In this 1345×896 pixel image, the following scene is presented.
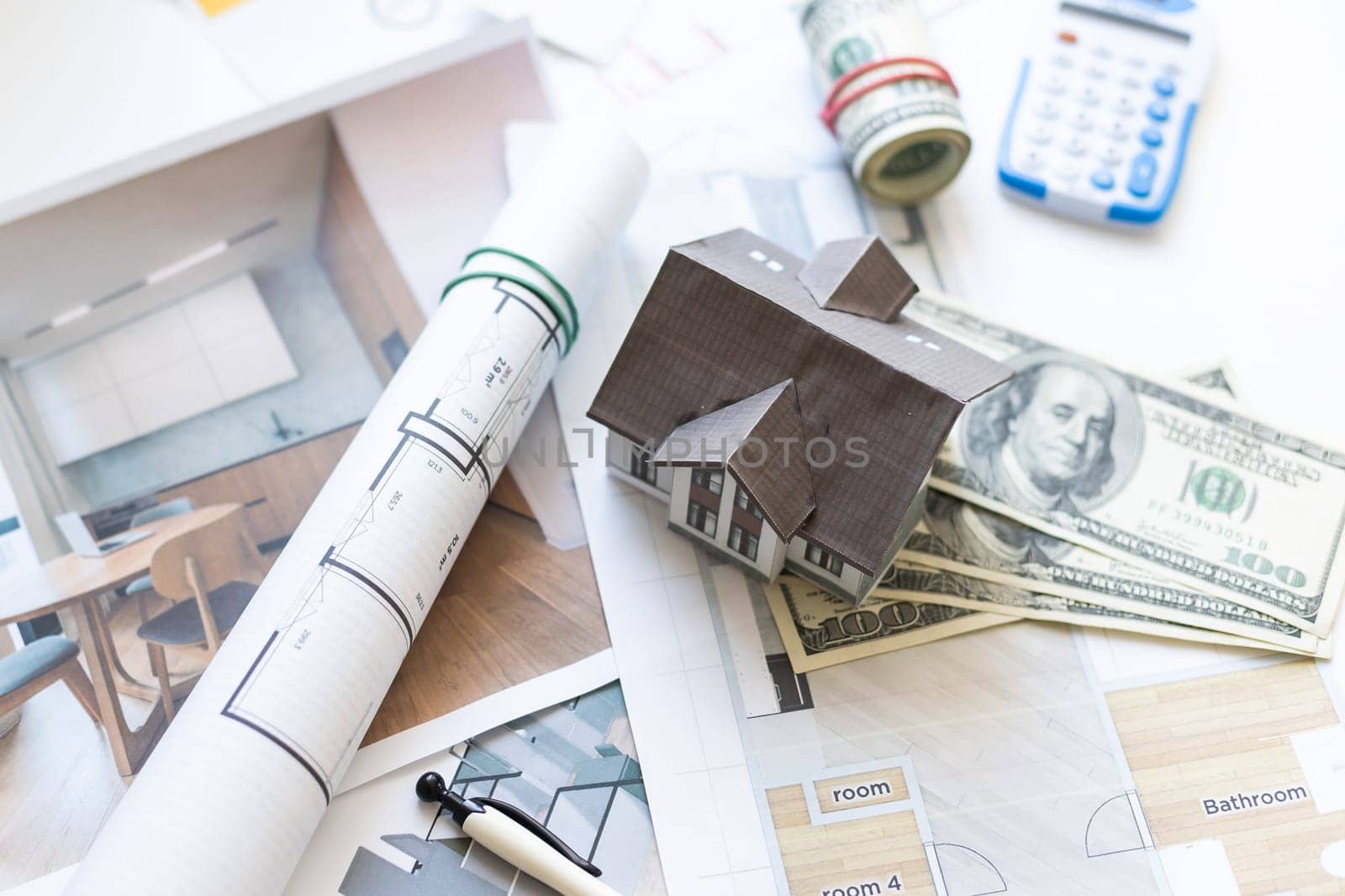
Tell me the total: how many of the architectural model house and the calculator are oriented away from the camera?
0

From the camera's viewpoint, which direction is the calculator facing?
toward the camera

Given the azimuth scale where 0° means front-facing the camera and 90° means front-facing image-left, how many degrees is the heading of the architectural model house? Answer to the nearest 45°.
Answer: approximately 45°
